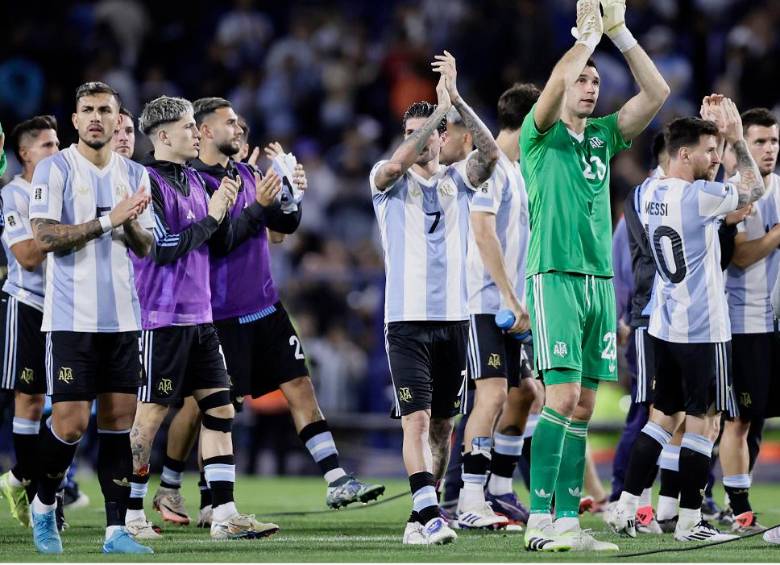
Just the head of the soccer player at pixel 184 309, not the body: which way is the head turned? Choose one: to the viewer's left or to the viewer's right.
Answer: to the viewer's right

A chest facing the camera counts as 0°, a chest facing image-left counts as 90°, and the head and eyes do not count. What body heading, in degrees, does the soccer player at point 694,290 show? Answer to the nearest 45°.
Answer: approximately 225°

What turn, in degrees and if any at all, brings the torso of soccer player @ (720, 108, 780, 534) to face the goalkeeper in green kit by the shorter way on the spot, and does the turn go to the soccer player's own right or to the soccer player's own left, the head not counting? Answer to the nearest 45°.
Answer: approximately 90° to the soccer player's own right

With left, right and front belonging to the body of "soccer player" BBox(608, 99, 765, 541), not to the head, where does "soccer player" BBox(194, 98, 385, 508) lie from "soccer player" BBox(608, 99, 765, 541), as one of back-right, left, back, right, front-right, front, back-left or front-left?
back-left
